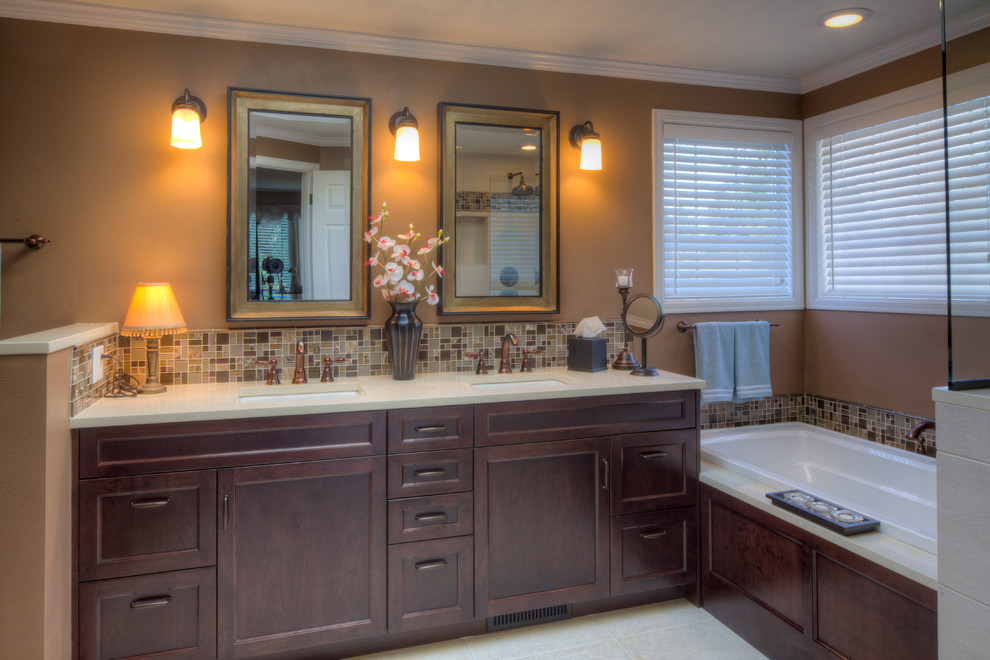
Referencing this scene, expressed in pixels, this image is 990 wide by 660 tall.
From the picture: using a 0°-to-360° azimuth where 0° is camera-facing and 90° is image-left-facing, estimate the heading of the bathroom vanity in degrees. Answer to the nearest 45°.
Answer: approximately 0°

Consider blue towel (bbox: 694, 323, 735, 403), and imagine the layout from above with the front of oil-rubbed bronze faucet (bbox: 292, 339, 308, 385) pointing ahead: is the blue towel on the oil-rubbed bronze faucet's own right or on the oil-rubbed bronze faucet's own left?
on the oil-rubbed bronze faucet's own left

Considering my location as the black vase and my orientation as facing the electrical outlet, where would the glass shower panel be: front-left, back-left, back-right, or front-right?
back-left

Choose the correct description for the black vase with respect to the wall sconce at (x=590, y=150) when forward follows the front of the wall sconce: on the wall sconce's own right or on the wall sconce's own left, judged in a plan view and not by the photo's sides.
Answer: on the wall sconce's own right

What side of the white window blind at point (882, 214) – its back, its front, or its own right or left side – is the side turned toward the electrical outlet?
front

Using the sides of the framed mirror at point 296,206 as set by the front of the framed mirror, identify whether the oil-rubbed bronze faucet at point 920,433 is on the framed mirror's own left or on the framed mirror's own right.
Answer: on the framed mirror's own left

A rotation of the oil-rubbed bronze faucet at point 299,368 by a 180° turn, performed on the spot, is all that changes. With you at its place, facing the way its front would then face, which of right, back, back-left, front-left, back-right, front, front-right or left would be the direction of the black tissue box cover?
right

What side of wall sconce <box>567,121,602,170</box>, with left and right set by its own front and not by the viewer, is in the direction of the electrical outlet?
right

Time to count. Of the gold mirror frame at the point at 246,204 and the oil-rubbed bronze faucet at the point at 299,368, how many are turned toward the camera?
2
